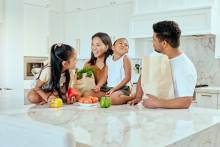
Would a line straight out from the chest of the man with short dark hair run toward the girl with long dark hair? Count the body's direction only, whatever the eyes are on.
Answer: yes

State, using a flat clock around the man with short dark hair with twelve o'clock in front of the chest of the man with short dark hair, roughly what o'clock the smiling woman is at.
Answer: The smiling woman is roughly at 1 o'clock from the man with short dark hair.

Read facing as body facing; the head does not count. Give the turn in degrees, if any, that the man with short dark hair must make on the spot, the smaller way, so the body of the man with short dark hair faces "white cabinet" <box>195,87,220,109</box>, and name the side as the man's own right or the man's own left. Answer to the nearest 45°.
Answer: approximately 90° to the man's own right

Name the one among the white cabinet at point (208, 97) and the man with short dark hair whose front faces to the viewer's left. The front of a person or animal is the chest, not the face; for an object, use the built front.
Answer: the man with short dark hair

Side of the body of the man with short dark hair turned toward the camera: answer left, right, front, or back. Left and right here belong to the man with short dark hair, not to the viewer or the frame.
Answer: left

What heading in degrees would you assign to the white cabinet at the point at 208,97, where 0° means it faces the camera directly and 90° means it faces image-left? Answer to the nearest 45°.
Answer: approximately 0°

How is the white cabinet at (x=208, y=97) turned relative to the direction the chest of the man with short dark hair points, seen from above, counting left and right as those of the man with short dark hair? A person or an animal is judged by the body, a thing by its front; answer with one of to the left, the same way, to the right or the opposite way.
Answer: to the left

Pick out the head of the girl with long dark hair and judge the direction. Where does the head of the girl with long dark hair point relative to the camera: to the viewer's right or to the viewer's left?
to the viewer's right

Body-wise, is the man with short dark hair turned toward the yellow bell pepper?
yes

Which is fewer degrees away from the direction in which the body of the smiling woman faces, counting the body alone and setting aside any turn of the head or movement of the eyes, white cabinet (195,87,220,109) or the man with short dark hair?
the man with short dark hair

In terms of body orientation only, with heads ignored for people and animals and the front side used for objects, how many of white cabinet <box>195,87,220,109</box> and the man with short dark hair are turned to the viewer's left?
1
